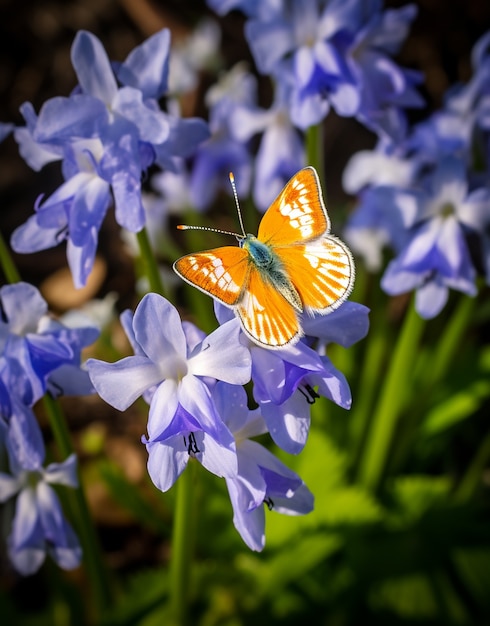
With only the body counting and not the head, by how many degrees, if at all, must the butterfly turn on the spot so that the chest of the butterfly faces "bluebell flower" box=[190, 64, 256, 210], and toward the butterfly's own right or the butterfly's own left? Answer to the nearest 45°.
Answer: approximately 45° to the butterfly's own right

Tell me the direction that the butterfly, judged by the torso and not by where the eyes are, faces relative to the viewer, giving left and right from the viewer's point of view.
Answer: facing away from the viewer and to the left of the viewer

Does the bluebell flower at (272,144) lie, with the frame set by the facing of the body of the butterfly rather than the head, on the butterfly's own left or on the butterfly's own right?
on the butterfly's own right

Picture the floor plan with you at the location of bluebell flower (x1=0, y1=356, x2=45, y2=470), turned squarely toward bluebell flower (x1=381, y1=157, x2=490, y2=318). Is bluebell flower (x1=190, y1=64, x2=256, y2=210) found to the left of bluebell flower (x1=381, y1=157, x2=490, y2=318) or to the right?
left
